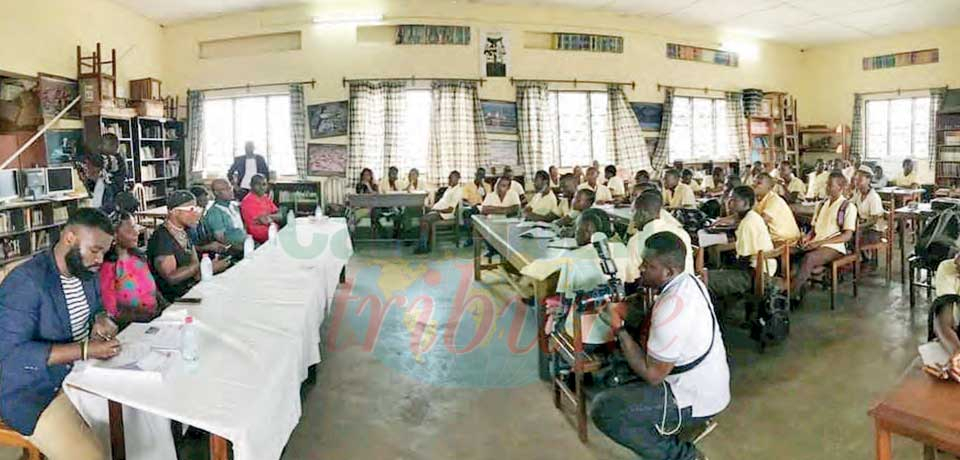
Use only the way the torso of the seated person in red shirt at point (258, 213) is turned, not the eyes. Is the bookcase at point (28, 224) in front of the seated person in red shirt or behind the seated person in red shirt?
behind

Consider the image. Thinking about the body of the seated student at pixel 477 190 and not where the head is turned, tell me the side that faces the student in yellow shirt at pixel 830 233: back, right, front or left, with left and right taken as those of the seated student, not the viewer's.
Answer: left

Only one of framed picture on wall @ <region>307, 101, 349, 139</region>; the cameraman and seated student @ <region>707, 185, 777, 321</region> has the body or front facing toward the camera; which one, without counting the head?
the framed picture on wall

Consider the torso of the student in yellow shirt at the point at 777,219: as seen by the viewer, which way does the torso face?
to the viewer's left

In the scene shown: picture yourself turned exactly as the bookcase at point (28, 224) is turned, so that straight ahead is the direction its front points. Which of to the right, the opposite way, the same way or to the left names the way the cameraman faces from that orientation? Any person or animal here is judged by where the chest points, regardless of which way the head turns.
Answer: the opposite way

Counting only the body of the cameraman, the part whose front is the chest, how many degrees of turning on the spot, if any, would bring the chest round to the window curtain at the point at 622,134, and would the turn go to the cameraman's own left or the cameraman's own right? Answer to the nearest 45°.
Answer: approximately 90° to the cameraman's own right

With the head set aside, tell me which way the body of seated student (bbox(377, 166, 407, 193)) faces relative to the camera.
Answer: toward the camera

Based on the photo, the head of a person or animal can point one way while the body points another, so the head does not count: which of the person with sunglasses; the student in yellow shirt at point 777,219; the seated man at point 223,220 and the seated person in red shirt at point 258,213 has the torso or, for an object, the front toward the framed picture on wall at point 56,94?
the student in yellow shirt

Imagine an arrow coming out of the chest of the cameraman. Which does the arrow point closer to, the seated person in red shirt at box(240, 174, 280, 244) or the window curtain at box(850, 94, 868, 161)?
the seated person in red shirt

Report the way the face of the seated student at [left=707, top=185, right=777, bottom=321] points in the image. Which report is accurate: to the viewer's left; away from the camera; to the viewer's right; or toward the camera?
to the viewer's left

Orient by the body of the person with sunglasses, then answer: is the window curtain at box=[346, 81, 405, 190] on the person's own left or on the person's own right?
on the person's own left

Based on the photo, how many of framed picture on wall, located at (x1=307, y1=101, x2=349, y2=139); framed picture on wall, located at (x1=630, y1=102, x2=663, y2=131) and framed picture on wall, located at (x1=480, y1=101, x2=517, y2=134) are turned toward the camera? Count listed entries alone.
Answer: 3

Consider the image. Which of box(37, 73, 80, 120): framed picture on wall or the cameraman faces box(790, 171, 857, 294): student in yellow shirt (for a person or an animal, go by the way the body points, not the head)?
the framed picture on wall

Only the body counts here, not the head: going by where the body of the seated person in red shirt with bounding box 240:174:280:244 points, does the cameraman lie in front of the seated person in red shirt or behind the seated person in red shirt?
in front

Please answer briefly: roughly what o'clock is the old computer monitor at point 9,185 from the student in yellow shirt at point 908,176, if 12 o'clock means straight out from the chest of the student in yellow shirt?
The old computer monitor is roughly at 12 o'clock from the student in yellow shirt.

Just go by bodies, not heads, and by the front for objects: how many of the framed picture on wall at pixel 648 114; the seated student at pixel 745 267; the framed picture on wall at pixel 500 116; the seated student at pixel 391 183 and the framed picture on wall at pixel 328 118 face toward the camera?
4

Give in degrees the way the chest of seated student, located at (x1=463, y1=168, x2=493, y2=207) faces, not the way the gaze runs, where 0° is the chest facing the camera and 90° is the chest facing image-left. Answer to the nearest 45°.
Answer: approximately 45°

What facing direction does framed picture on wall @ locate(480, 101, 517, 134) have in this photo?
toward the camera
